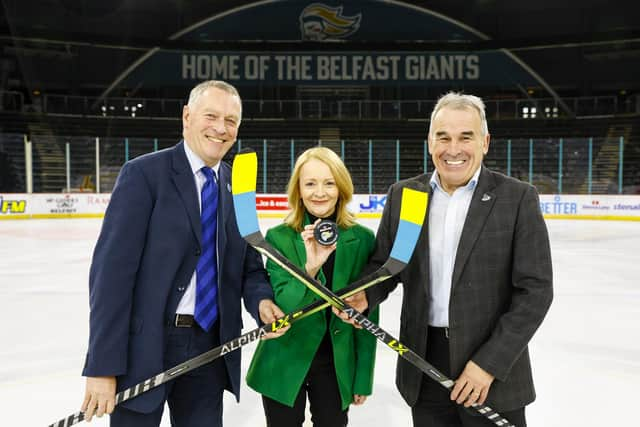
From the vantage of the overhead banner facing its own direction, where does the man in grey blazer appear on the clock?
The man in grey blazer is roughly at 12 o'clock from the overhead banner.

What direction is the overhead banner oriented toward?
toward the camera

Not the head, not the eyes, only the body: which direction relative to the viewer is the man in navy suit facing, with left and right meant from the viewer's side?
facing the viewer and to the right of the viewer

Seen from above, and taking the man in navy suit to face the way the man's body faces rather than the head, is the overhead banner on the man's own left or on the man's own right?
on the man's own left

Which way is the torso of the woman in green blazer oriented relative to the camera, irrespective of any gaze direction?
toward the camera

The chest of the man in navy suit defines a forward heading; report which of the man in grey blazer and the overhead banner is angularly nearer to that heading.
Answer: the man in grey blazer

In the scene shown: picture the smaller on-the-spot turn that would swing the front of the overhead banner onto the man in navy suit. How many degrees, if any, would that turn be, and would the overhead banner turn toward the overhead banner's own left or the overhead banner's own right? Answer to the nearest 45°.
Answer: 0° — it already faces them

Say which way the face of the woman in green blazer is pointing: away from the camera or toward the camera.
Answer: toward the camera

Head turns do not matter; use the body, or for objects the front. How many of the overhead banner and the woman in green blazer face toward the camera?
2

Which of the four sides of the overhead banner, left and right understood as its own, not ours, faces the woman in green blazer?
front

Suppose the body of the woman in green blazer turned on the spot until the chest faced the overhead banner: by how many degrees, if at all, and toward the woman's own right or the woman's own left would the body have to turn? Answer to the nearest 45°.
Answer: approximately 180°

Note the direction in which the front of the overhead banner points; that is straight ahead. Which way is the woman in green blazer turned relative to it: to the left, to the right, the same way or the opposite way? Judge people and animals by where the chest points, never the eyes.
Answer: the same way

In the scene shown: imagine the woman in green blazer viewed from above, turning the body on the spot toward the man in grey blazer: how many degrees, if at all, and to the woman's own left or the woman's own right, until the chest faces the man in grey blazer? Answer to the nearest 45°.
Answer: approximately 45° to the woman's own left
